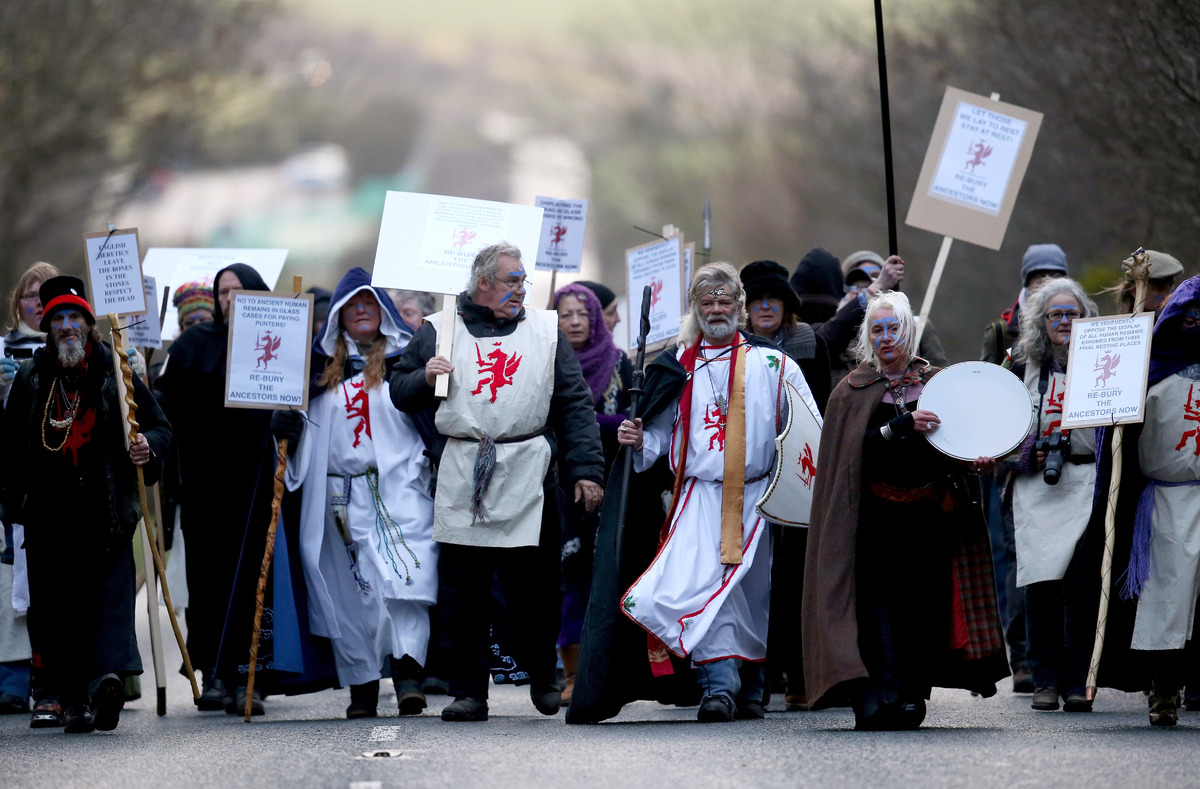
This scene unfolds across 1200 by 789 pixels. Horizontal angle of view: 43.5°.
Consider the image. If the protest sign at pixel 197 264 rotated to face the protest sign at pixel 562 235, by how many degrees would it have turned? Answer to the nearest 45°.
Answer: approximately 90° to its left

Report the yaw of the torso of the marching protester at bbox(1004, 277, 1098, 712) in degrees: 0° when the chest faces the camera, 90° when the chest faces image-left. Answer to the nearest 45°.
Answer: approximately 0°

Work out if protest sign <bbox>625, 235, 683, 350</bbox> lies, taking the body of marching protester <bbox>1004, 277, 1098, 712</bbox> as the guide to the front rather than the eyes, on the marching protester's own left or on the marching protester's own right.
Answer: on the marching protester's own right

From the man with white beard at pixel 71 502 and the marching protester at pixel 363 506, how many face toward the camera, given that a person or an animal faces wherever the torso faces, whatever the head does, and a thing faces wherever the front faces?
2

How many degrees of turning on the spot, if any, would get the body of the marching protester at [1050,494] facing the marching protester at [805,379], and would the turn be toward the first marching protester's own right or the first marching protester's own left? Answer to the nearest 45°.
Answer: approximately 90° to the first marching protester's own right

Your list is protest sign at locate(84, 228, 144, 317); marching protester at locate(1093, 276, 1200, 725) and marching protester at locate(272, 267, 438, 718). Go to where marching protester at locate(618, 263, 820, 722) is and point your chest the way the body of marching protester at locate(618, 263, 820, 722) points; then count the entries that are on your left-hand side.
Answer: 1

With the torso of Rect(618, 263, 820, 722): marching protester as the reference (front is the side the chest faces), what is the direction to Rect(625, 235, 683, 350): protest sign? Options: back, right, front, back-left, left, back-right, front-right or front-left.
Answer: back

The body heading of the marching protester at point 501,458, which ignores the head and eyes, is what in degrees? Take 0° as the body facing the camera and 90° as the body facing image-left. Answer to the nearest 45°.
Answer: approximately 0°
